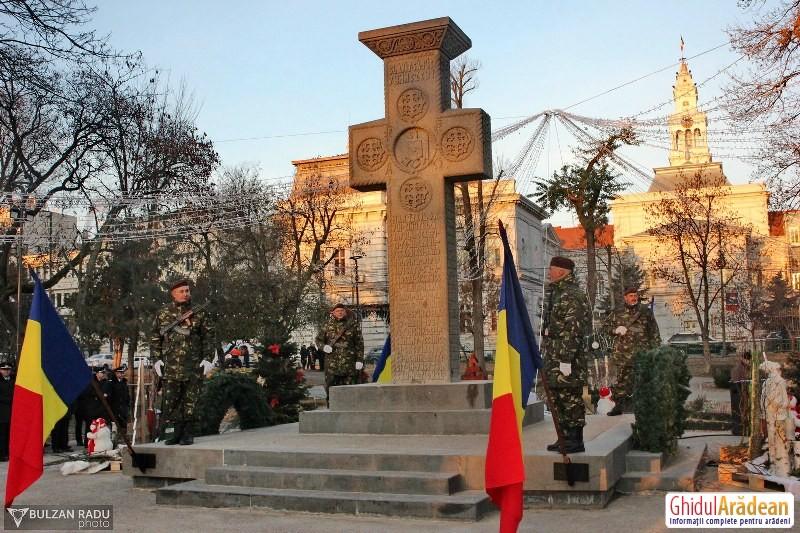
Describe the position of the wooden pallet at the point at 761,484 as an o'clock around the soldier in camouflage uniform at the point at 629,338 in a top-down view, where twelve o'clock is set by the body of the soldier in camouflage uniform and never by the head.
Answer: The wooden pallet is roughly at 10 o'clock from the soldier in camouflage uniform.

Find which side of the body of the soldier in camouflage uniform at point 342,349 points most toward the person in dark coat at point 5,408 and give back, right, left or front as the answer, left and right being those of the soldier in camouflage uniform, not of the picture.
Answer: right

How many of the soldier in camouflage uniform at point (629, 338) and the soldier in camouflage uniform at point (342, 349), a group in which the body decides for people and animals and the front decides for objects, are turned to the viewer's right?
0

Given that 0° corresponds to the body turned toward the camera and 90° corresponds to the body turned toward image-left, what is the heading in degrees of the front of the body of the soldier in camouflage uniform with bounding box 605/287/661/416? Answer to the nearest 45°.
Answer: approximately 45°

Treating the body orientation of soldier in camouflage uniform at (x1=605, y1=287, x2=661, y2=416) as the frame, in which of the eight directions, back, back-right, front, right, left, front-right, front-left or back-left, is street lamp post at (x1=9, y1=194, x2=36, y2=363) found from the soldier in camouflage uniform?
front-right

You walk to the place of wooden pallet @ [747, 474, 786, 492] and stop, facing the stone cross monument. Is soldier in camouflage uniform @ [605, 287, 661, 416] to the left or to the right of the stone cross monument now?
right

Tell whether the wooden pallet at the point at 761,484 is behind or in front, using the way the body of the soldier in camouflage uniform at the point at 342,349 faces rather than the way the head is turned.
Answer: in front
